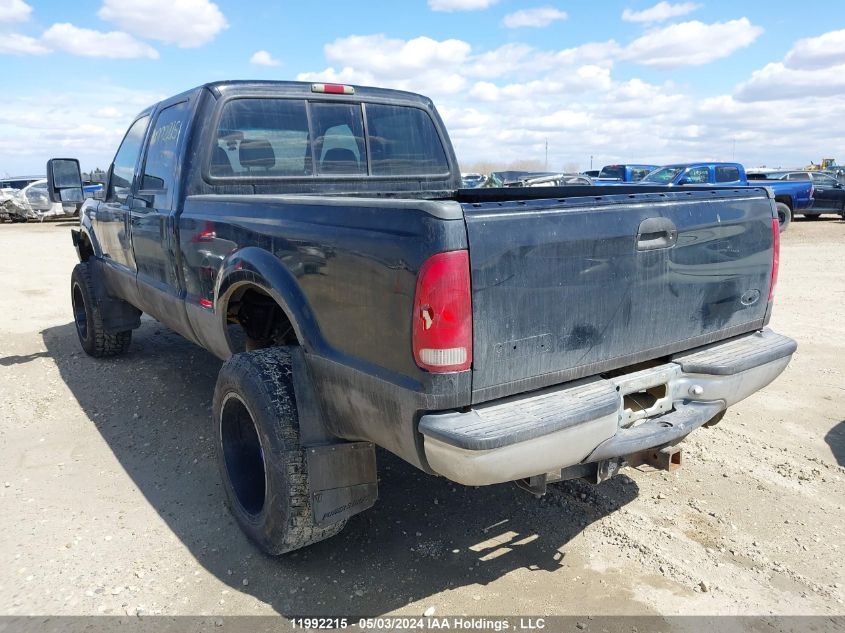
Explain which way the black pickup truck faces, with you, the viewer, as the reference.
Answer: facing away from the viewer and to the left of the viewer
